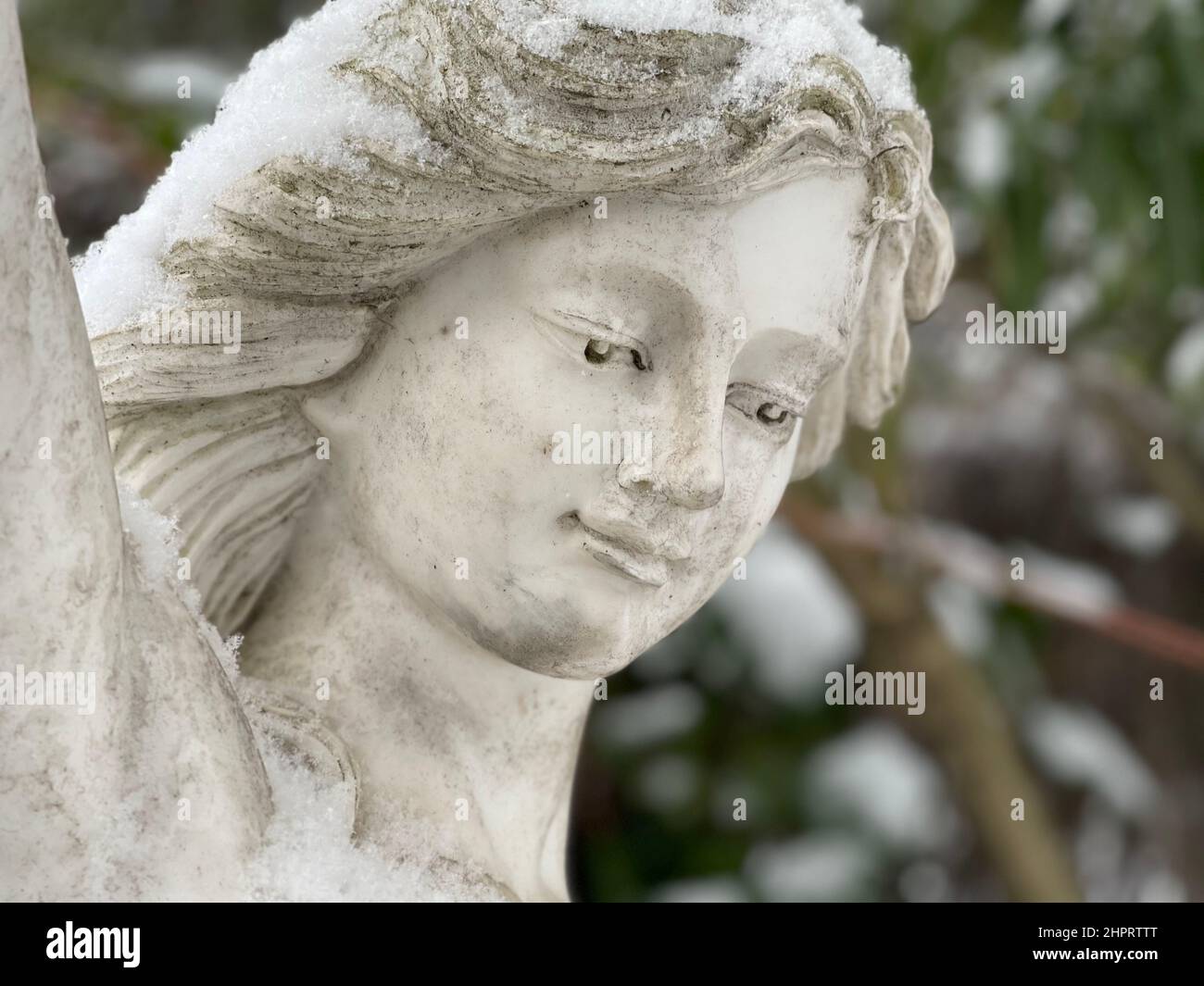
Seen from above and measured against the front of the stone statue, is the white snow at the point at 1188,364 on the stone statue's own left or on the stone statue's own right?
on the stone statue's own left

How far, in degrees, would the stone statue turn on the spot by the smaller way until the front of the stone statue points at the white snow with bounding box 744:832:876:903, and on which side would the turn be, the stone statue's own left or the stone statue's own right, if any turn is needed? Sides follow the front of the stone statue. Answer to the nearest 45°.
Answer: approximately 135° to the stone statue's own left

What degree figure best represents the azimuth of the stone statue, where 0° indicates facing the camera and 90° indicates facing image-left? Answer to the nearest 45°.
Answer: approximately 315°

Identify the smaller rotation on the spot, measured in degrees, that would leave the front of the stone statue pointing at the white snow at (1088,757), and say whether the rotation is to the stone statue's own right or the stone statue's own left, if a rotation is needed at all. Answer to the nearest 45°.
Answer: approximately 90° to the stone statue's own left

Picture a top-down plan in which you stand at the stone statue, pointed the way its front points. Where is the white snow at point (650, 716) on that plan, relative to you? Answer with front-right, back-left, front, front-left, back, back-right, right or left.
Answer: back-left

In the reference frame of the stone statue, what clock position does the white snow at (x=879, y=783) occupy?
The white snow is roughly at 8 o'clock from the stone statue.

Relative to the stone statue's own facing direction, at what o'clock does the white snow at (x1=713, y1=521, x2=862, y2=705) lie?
The white snow is roughly at 8 o'clock from the stone statue.
